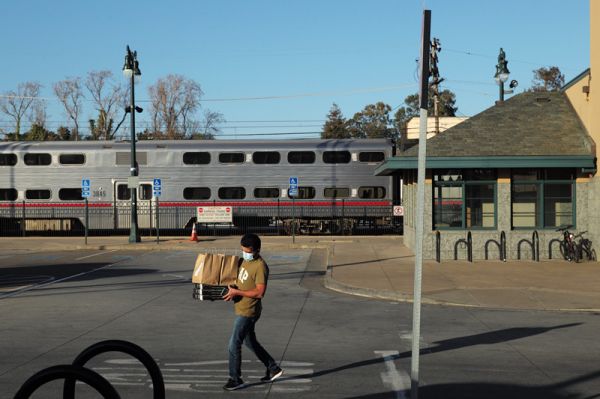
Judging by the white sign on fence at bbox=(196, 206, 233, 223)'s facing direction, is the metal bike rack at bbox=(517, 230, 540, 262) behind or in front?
in front

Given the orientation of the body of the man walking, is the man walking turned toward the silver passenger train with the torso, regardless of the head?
no

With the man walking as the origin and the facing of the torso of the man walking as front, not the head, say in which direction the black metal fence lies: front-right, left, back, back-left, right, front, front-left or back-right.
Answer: back-right

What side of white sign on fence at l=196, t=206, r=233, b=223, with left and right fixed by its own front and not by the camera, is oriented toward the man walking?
front

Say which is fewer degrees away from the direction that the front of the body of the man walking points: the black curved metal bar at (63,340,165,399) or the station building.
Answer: the black curved metal bar

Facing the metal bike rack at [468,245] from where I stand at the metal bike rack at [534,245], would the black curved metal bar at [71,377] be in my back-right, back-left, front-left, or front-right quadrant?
front-left

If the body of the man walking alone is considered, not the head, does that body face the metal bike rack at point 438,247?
no

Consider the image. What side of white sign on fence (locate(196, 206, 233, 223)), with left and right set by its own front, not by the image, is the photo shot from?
front

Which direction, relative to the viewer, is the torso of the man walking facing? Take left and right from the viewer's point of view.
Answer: facing the viewer and to the left of the viewer

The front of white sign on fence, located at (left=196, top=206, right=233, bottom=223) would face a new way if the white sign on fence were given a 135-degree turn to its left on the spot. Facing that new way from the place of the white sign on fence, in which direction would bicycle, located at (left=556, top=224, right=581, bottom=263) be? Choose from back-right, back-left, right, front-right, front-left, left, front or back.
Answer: right

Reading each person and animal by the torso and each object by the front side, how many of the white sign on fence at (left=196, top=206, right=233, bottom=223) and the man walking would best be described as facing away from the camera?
0

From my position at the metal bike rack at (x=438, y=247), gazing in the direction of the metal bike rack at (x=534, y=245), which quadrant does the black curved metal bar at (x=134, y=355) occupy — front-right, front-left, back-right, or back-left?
back-right

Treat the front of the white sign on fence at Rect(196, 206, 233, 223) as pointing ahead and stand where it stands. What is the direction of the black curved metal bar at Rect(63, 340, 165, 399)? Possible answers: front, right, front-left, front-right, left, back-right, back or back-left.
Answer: front

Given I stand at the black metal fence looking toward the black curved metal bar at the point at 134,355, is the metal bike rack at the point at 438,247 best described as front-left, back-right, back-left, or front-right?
front-left

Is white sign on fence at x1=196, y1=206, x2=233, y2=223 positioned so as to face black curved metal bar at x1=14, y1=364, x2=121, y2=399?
yes
